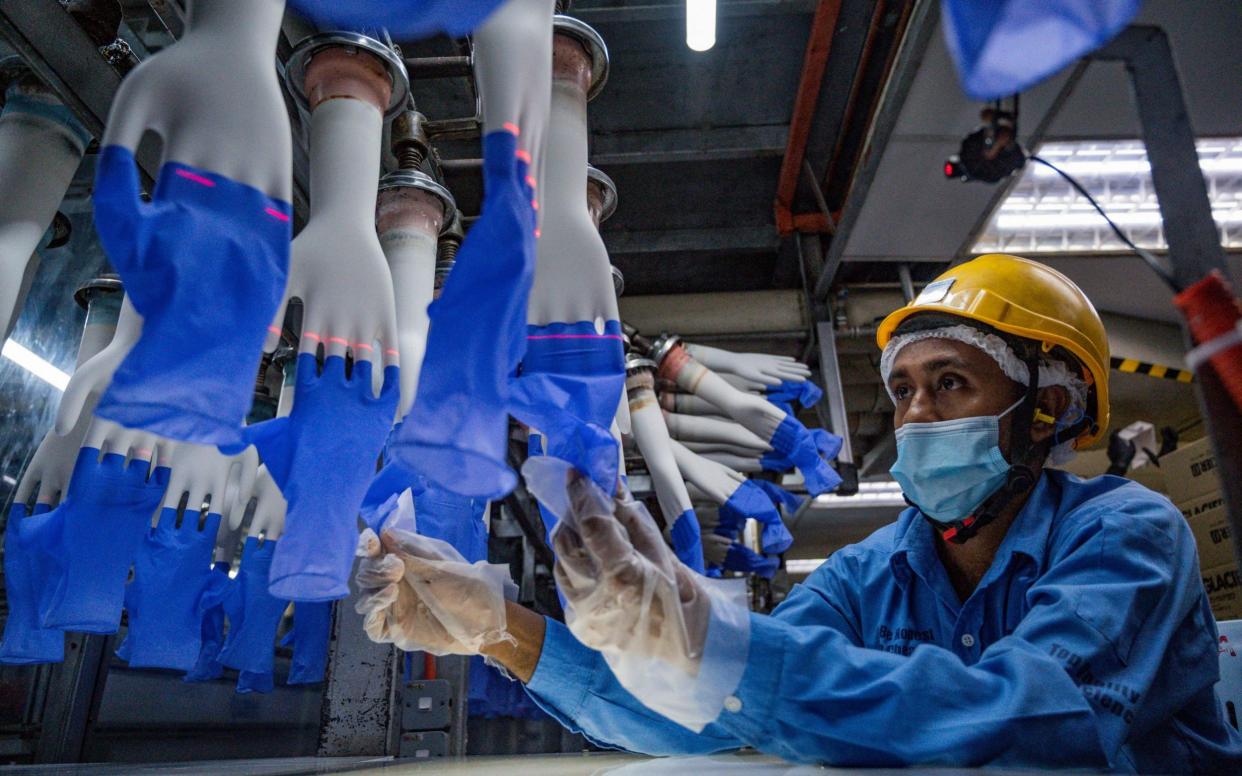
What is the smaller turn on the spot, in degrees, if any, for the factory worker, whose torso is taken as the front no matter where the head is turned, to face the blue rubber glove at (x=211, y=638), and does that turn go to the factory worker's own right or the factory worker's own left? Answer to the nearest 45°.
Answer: approximately 45° to the factory worker's own right

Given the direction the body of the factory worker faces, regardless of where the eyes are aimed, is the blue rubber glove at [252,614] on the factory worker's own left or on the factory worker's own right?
on the factory worker's own right

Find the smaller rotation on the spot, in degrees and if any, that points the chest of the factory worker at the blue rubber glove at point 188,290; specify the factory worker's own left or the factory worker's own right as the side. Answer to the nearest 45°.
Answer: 0° — they already face it

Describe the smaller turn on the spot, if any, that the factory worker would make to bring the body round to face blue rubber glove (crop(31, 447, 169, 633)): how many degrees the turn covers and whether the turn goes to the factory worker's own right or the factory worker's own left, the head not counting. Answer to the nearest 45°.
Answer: approximately 45° to the factory worker's own right

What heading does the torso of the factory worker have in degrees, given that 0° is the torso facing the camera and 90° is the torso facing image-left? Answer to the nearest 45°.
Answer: approximately 45°

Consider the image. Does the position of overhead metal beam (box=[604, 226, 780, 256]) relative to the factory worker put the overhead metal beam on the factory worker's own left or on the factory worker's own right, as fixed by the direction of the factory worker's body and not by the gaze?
on the factory worker's own right

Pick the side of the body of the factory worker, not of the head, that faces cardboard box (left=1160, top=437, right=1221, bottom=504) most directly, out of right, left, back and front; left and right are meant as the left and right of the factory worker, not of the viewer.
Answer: back

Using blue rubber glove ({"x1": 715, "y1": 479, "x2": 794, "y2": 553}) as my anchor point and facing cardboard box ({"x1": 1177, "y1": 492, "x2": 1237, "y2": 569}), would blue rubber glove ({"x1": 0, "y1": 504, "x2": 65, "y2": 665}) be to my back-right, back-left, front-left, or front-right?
back-right

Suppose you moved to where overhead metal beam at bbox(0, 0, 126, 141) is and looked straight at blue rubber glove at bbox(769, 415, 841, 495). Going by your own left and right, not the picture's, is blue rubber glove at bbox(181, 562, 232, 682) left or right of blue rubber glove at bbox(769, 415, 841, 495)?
left

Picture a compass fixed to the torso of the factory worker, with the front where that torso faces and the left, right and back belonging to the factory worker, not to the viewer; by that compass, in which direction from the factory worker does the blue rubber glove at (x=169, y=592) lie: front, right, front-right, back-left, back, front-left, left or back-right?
front-right
